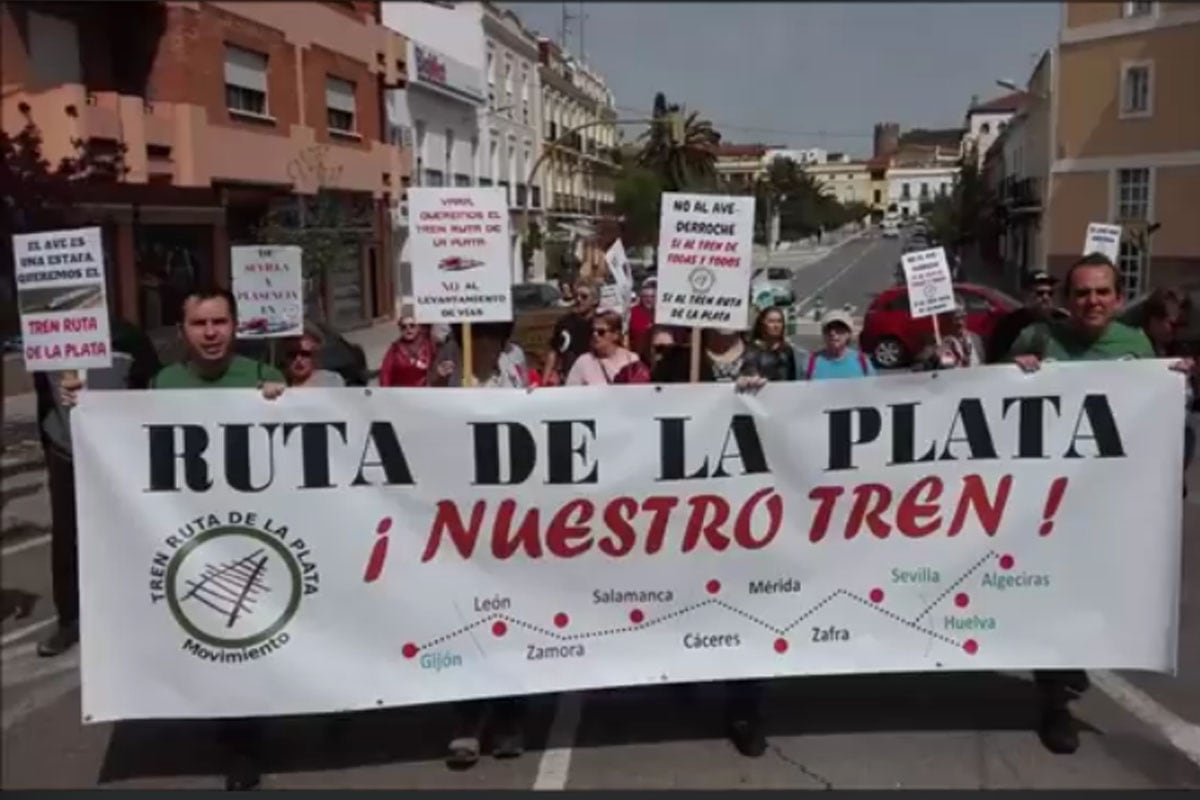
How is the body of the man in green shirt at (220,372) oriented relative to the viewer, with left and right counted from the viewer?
facing the viewer

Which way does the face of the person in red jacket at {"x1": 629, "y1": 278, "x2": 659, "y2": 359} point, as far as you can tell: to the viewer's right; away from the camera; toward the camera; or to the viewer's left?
toward the camera

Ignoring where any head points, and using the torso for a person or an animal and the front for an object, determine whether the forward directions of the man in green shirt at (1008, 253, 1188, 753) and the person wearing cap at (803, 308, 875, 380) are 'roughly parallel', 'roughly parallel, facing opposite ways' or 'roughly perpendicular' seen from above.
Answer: roughly parallel

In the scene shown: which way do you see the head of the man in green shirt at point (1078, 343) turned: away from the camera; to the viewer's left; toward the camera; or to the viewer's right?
toward the camera

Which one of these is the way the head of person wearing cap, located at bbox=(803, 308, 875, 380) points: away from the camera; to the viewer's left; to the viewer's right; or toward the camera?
toward the camera

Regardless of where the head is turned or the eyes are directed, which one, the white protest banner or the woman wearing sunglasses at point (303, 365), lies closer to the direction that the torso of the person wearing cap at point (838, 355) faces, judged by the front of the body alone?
the white protest banner

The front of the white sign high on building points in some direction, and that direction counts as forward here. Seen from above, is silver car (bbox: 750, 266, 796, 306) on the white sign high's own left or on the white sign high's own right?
on the white sign high's own left

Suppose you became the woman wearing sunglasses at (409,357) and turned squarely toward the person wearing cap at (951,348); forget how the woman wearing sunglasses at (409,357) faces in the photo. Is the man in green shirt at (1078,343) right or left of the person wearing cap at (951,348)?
right

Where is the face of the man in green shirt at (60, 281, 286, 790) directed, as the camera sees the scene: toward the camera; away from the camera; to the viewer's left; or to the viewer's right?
toward the camera

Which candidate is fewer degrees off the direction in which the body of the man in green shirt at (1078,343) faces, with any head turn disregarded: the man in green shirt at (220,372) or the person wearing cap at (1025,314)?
the man in green shirt

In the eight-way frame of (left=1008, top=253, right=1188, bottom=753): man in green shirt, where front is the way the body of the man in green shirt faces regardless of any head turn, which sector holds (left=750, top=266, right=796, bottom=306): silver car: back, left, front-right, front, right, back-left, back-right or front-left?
back-right

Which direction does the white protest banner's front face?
toward the camera

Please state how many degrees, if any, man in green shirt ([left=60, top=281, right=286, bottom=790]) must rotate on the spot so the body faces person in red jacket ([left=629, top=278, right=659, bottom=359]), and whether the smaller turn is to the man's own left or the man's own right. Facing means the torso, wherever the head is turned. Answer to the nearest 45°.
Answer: approximately 135° to the man's own left

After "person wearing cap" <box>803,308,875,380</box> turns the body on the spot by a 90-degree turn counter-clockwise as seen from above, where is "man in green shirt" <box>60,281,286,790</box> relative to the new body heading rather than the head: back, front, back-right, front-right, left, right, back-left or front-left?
back-right
